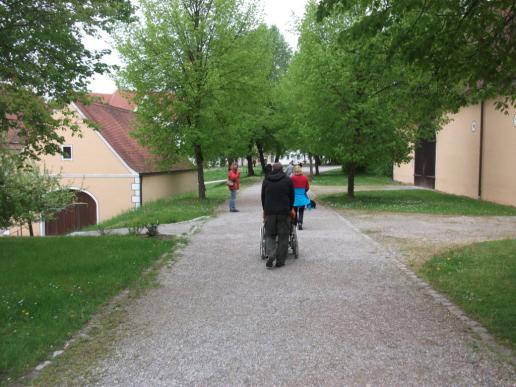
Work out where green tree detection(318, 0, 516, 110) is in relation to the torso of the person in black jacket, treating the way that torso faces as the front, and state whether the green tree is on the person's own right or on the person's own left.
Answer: on the person's own right

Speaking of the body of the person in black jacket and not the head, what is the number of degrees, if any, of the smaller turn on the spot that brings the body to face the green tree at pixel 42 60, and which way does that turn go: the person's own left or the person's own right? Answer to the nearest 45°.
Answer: approximately 90° to the person's own left

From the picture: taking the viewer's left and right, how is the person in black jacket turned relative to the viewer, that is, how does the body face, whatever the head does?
facing away from the viewer

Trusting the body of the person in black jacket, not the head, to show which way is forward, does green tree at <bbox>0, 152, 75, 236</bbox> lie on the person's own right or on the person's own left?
on the person's own left

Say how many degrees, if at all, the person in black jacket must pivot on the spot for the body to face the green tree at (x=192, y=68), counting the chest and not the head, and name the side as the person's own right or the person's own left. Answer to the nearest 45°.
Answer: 0° — they already face it
